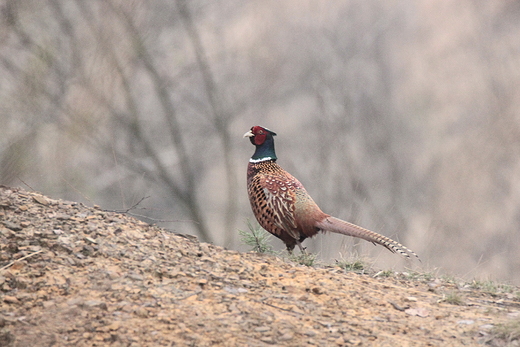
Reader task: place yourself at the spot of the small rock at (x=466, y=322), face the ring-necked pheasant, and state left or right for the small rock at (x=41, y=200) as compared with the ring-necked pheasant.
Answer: left

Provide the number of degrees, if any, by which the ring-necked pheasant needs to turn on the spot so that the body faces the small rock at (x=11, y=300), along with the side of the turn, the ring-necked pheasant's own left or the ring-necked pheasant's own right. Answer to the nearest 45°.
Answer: approximately 45° to the ring-necked pheasant's own left

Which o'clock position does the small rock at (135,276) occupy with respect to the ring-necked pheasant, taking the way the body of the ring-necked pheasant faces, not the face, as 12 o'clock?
The small rock is roughly at 10 o'clock from the ring-necked pheasant.

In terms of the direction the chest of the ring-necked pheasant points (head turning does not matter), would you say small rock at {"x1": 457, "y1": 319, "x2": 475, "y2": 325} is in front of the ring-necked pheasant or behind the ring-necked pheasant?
behind

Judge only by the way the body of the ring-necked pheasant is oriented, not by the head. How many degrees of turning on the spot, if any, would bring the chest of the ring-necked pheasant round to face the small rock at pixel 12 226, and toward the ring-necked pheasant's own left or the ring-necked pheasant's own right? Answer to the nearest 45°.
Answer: approximately 45° to the ring-necked pheasant's own left

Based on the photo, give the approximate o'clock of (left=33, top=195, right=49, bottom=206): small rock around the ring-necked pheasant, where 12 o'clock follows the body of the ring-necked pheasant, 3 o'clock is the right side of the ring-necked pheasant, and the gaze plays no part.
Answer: The small rock is roughly at 11 o'clock from the ring-necked pheasant.

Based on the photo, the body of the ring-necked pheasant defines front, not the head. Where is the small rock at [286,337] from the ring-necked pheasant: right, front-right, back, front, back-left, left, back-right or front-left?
left

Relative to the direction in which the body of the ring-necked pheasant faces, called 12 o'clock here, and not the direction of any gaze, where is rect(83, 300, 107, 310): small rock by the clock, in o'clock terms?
The small rock is roughly at 10 o'clock from the ring-necked pheasant.

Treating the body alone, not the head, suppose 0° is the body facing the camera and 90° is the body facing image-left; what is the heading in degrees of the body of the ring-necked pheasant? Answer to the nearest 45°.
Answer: approximately 90°
